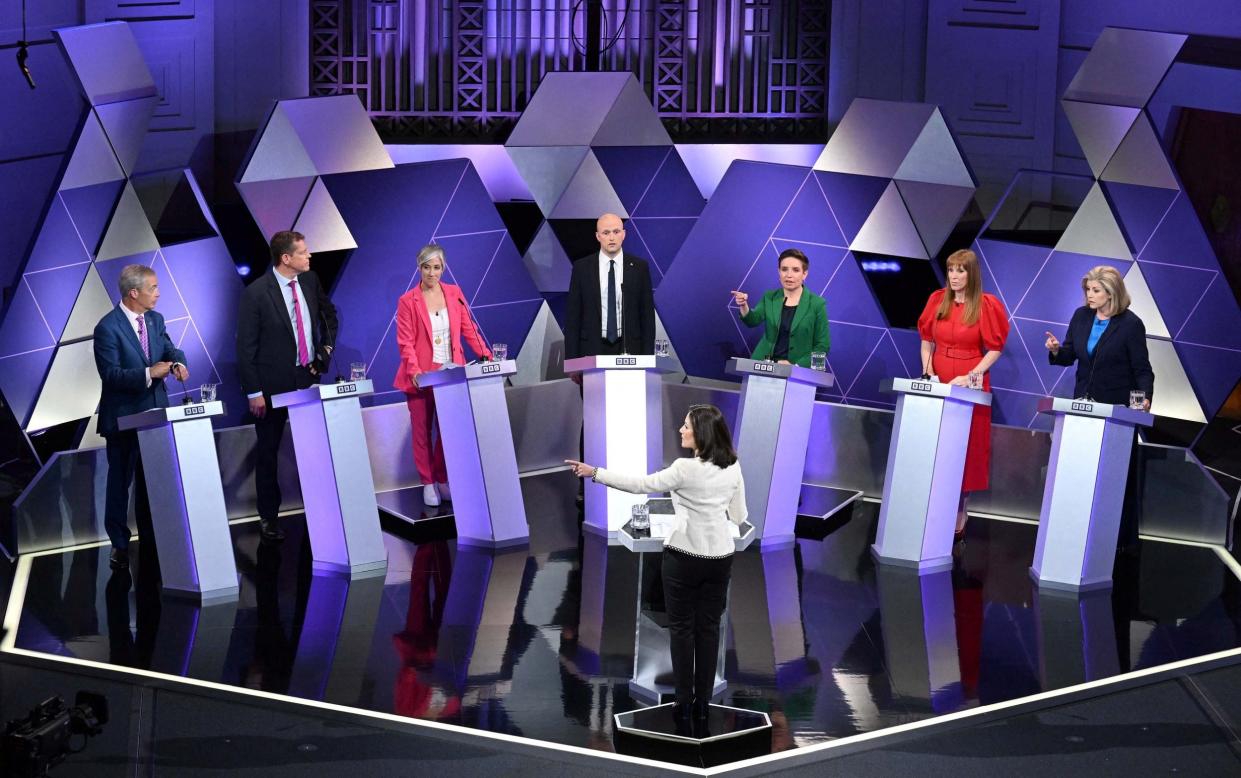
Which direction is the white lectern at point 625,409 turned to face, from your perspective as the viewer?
facing the viewer

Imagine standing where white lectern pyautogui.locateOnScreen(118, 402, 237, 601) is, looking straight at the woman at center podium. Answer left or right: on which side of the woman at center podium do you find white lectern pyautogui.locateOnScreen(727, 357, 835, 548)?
left

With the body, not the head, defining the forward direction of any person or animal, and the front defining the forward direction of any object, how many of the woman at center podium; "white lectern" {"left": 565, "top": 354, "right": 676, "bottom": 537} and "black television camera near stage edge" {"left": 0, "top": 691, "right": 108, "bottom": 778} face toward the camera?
1

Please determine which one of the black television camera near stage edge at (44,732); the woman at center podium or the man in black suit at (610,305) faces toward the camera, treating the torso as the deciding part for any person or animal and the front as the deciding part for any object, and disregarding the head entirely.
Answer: the man in black suit

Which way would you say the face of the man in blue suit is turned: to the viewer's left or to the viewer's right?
to the viewer's right

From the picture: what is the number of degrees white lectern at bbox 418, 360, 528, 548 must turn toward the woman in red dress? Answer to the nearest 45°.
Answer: approximately 45° to its left

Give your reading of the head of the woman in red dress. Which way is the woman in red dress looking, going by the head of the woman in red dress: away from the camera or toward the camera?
toward the camera

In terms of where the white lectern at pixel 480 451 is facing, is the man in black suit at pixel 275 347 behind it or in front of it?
behind

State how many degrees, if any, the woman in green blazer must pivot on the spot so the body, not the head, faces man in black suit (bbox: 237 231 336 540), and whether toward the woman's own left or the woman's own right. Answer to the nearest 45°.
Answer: approximately 45° to the woman's own right

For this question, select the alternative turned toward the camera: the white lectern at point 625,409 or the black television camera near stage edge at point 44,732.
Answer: the white lectern

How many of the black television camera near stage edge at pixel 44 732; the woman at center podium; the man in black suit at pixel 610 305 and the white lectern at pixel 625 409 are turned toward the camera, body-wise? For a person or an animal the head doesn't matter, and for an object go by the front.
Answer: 2

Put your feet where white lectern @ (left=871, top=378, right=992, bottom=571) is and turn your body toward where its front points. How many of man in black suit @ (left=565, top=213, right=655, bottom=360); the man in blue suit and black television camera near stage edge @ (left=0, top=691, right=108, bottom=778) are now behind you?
0

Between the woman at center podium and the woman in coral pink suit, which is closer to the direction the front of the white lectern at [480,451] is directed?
the woman at center podium

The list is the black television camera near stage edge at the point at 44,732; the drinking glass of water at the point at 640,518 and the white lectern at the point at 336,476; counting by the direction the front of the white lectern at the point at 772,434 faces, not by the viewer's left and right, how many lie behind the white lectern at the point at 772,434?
0

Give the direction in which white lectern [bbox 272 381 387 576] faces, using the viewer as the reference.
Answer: facing the viewer and to the right of the viewer

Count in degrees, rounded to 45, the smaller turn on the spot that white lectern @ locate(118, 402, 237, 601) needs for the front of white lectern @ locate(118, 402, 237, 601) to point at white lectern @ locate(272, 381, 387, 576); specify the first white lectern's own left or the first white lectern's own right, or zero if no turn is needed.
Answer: approximately 45° to the first white lectern's own left

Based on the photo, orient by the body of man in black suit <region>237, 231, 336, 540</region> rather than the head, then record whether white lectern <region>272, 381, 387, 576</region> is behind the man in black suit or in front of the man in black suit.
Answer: in front

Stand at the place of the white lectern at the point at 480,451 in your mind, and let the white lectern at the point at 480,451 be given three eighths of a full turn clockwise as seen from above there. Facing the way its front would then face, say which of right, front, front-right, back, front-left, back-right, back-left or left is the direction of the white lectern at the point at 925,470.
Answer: back

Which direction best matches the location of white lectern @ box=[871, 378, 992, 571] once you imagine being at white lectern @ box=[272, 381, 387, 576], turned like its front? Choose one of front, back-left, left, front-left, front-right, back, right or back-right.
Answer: front-left

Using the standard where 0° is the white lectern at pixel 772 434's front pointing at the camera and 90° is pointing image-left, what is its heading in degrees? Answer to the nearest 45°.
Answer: approximately 45°
